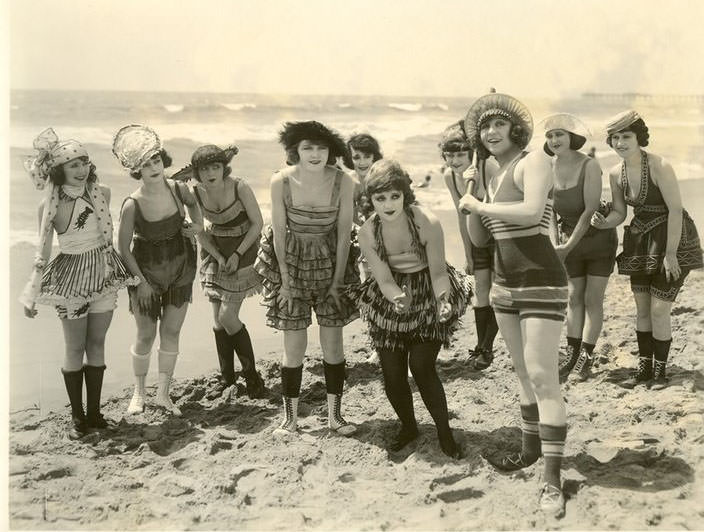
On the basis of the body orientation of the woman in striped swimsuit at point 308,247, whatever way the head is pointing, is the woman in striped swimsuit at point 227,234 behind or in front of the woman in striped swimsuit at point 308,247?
behind

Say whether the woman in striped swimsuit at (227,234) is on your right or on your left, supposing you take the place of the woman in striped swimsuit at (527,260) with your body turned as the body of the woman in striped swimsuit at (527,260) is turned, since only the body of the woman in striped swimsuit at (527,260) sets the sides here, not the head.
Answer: on your right

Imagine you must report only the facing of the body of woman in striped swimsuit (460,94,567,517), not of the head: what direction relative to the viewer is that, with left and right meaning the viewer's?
facing the viewer and to the left of the viewer

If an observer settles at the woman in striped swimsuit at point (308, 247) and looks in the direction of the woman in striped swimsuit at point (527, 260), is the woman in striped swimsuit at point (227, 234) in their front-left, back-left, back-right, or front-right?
back-left

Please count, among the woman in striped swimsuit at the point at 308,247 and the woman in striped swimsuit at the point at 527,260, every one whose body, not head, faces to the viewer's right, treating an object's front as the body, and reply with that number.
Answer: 0

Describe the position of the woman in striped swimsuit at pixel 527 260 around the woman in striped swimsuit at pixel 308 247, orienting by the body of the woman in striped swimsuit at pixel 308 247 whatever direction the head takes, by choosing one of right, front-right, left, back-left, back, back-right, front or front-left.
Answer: front-left

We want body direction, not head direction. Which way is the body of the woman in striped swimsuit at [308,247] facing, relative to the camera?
toward the camera

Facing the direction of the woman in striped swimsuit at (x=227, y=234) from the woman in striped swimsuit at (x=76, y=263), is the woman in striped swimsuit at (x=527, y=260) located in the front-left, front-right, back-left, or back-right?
front-right

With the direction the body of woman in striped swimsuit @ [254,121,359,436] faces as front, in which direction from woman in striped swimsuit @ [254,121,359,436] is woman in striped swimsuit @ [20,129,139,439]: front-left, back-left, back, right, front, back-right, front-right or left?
right

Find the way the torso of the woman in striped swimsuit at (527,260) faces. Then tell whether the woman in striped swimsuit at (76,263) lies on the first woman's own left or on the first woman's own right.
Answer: on the first woman's own right
